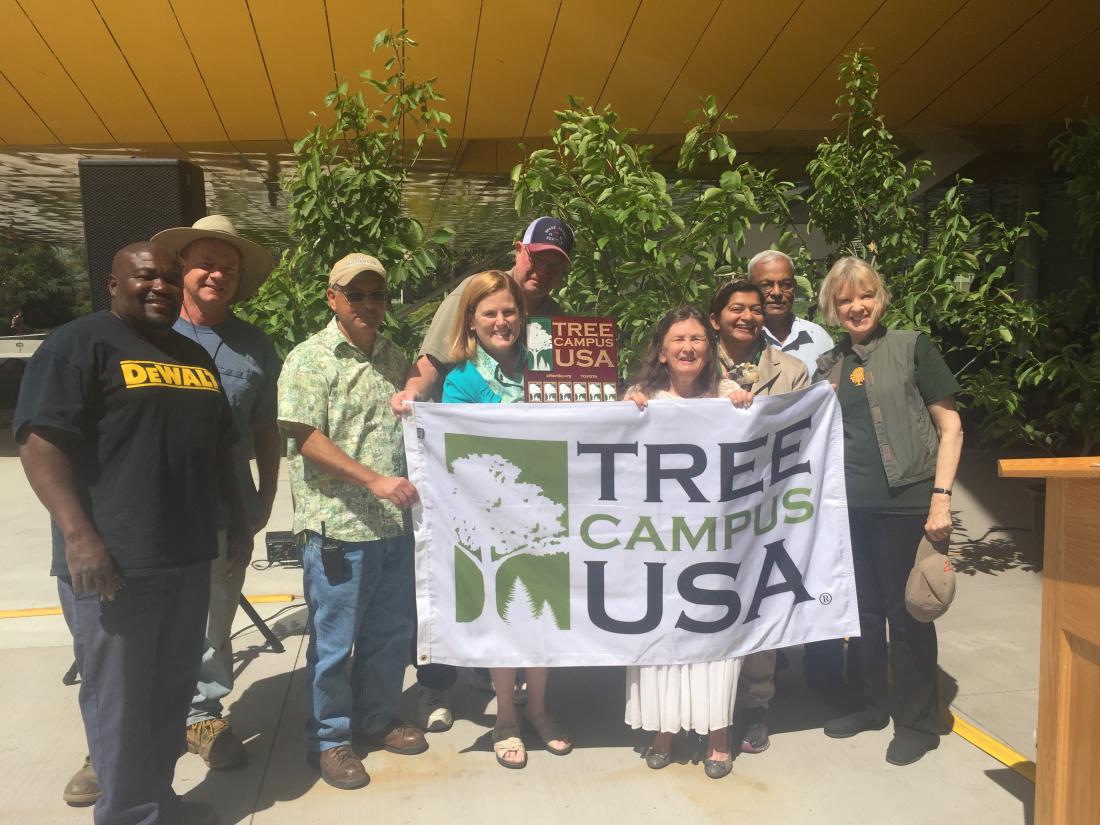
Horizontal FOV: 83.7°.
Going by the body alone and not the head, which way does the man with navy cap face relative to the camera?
toward the camera

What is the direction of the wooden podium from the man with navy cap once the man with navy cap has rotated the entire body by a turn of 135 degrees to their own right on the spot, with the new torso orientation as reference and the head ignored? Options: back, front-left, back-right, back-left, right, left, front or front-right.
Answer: back

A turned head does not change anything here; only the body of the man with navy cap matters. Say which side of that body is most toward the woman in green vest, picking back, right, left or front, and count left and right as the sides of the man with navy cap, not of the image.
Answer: left

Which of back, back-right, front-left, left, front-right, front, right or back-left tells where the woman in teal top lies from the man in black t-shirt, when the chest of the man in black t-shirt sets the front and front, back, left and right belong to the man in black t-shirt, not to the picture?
front-left

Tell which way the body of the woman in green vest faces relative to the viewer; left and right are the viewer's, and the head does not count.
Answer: facing the viewer and to the left of the viewer

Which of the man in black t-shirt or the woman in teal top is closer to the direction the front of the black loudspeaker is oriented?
the man in black t-shirt

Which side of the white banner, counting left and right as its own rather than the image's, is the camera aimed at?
front
